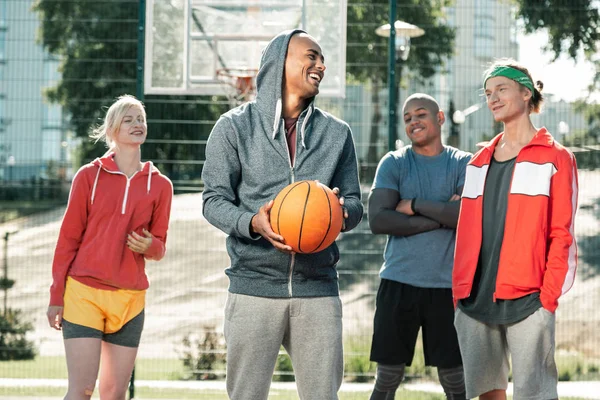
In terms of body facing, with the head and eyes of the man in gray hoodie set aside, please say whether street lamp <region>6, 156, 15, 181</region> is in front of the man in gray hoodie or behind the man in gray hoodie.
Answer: behind

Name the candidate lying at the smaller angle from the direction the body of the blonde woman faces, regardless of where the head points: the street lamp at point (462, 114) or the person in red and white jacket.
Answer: the person in red and white jacket

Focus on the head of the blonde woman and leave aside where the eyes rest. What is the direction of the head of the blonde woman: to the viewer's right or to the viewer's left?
to the viewer's right

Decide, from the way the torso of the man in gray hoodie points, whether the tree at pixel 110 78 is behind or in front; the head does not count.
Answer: behind

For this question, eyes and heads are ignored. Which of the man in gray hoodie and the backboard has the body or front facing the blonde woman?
the backboard

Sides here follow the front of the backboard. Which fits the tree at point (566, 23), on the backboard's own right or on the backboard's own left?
on the backboard's own left

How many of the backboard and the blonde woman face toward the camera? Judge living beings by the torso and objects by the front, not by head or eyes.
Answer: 2

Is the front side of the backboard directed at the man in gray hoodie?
yes

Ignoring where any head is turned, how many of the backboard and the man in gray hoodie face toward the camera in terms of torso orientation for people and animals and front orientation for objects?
2

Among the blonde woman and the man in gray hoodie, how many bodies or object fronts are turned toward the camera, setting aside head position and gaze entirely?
2
